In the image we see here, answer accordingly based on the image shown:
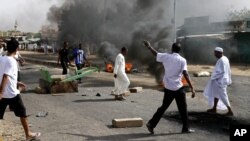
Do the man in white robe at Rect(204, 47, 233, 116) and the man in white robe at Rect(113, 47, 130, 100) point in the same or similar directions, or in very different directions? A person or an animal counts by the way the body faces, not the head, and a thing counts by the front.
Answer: very different directions

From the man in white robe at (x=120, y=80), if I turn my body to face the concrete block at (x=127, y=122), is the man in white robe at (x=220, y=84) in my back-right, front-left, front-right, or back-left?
front-left

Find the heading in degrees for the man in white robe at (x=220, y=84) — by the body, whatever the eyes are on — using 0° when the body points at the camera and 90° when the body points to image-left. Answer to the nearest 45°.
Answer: approximately 90°

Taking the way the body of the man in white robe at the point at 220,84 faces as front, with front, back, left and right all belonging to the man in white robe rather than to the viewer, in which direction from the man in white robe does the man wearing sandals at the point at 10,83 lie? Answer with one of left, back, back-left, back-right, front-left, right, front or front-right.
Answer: front-left

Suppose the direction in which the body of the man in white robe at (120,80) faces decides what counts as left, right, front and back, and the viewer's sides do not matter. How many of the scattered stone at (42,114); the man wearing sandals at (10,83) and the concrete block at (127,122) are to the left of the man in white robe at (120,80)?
0

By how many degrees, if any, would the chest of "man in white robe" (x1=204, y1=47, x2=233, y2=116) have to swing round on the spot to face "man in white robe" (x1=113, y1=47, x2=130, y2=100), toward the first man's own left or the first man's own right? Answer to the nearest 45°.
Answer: approximately 45° to the first man's own right

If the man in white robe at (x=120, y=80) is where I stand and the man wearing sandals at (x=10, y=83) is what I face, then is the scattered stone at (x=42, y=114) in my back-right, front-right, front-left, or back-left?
front-right

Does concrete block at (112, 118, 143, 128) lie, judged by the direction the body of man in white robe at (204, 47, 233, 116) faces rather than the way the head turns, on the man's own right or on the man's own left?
on the man's own left

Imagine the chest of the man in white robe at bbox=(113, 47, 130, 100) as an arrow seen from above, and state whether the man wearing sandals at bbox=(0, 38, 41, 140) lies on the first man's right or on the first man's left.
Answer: on the first man's right

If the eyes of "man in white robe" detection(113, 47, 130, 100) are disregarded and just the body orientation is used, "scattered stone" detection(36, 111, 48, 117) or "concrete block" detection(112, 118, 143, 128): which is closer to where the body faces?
the concrete block

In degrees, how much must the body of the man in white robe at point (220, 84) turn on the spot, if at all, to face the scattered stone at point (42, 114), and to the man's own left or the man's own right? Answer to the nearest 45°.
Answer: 0° — they already face it
